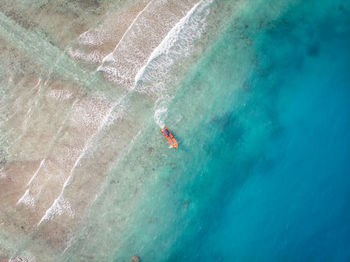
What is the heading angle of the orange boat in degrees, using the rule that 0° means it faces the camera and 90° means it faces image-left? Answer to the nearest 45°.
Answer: approximately 315°
